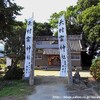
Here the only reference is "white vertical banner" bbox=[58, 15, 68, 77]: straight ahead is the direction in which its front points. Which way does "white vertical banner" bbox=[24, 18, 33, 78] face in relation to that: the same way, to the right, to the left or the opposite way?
the same way

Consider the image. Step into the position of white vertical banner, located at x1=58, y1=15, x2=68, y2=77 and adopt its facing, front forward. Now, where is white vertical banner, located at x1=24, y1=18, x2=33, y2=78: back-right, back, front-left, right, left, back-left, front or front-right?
right

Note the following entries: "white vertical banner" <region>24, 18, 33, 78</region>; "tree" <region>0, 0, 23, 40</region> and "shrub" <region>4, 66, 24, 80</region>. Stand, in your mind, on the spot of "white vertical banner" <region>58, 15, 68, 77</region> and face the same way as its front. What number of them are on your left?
0

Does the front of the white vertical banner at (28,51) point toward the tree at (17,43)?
no

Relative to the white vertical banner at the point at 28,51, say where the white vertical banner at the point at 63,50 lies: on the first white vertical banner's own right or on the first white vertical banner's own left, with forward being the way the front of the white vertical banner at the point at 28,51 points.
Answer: on the first white vertical banner's own left

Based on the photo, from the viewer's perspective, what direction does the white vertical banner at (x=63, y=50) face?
toward the camera

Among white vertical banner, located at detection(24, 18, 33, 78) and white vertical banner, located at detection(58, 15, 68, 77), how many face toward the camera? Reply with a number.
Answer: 2

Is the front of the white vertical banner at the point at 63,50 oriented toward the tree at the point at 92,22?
no

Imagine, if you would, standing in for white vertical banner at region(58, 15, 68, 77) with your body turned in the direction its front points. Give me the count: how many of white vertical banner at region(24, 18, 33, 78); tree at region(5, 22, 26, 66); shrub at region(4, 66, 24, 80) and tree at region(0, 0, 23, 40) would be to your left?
0

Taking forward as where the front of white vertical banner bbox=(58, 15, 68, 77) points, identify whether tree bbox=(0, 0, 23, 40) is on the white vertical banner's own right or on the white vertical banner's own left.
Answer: on the white vertical banner's own right

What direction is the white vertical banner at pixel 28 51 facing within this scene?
toward the camera

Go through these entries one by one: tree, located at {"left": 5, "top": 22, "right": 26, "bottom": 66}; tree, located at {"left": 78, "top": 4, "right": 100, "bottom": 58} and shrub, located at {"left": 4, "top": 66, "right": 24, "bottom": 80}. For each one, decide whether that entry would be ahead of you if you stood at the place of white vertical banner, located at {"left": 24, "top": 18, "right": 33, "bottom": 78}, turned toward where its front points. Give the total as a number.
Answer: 0

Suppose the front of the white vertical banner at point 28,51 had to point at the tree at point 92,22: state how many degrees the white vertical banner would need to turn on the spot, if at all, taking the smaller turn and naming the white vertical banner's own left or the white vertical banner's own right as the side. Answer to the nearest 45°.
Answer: approximately 135° to the white vertical banner's own left
